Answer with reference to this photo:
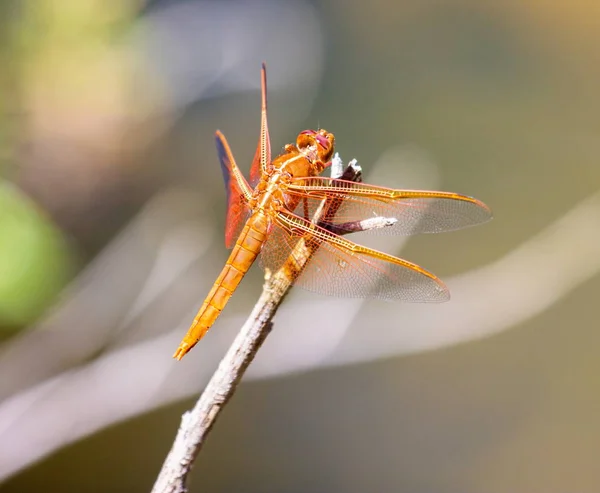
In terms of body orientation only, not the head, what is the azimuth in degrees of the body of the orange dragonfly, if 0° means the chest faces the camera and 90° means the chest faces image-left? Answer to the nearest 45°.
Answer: approximately 225°
